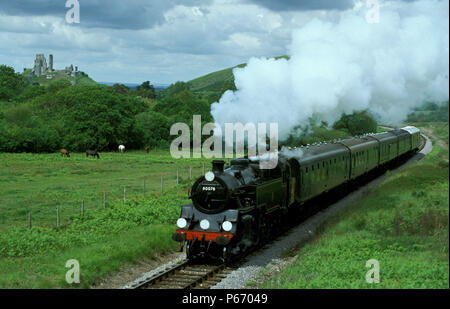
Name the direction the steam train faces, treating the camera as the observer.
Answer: facing the viewer and to the left of the viewer

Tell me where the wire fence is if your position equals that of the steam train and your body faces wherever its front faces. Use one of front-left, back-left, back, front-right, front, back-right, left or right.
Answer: right
